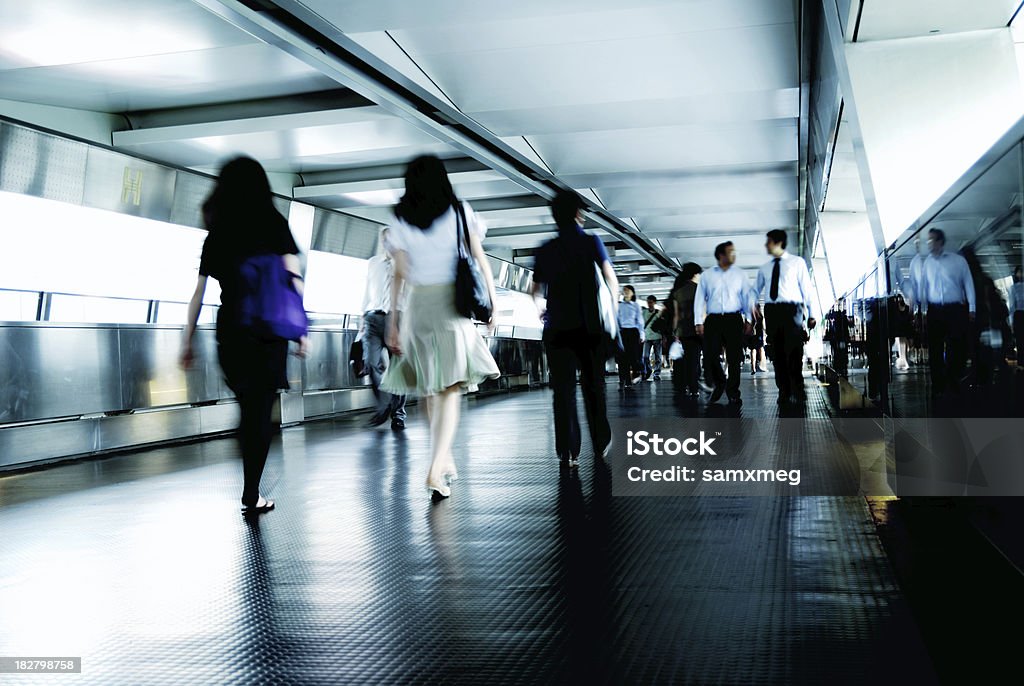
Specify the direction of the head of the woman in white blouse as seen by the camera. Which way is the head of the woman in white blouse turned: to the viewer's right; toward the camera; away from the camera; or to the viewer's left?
away from the camera

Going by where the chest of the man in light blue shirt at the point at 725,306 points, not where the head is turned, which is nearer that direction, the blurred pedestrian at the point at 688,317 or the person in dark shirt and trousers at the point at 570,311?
the person in dark shirt and trousers

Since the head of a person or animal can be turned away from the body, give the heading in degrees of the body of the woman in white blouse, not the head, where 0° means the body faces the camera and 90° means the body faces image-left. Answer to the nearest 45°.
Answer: approximately 180°

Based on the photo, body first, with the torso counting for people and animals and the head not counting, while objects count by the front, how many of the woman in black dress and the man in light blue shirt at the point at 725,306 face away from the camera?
1

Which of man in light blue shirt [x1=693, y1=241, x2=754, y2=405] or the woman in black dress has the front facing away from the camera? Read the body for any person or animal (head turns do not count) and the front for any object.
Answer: the woman in black dress

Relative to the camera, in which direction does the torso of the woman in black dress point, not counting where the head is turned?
away from the camera

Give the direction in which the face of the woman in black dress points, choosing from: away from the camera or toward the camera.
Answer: away from the camera

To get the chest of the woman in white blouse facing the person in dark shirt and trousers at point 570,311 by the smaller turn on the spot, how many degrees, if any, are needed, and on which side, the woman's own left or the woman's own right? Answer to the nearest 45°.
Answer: approximately 45° to the woman's own right
